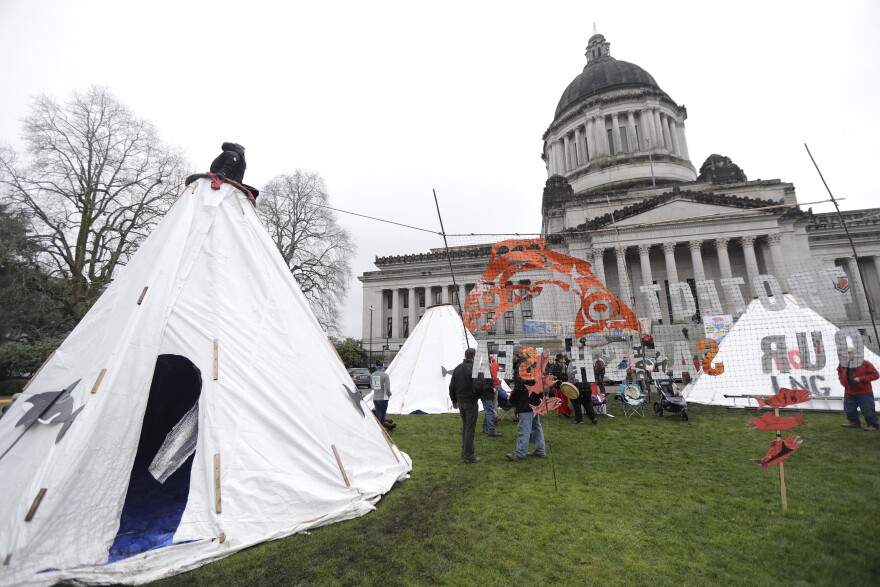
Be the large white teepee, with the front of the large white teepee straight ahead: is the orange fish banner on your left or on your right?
on your left

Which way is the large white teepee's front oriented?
toward the camera

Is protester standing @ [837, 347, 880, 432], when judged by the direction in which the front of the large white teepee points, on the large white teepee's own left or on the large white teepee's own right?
on the large white teepee's own left
